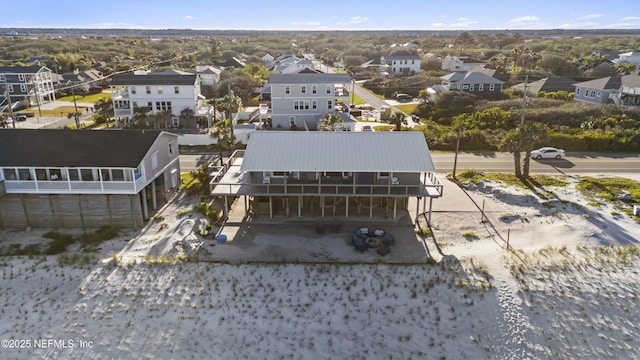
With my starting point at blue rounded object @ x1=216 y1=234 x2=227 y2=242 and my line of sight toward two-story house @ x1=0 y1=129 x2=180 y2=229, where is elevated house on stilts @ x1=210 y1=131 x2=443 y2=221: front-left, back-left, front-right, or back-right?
back-right

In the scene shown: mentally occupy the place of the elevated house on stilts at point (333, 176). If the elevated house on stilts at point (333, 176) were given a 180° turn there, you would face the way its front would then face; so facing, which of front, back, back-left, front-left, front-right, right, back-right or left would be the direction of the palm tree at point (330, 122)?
front

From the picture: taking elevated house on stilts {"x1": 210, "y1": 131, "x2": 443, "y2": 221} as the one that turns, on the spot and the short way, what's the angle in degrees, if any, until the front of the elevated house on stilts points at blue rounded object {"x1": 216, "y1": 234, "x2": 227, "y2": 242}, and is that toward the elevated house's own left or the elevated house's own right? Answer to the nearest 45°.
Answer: approximately 45° to the elevated house's own right

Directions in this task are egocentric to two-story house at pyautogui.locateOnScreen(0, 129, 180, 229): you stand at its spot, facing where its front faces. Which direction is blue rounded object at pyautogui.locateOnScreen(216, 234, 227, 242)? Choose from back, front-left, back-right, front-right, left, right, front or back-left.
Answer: left

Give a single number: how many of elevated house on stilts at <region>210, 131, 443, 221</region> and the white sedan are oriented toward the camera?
1

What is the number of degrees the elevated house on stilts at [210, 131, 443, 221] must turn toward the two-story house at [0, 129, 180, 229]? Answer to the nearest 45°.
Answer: approximately 90° to its right
